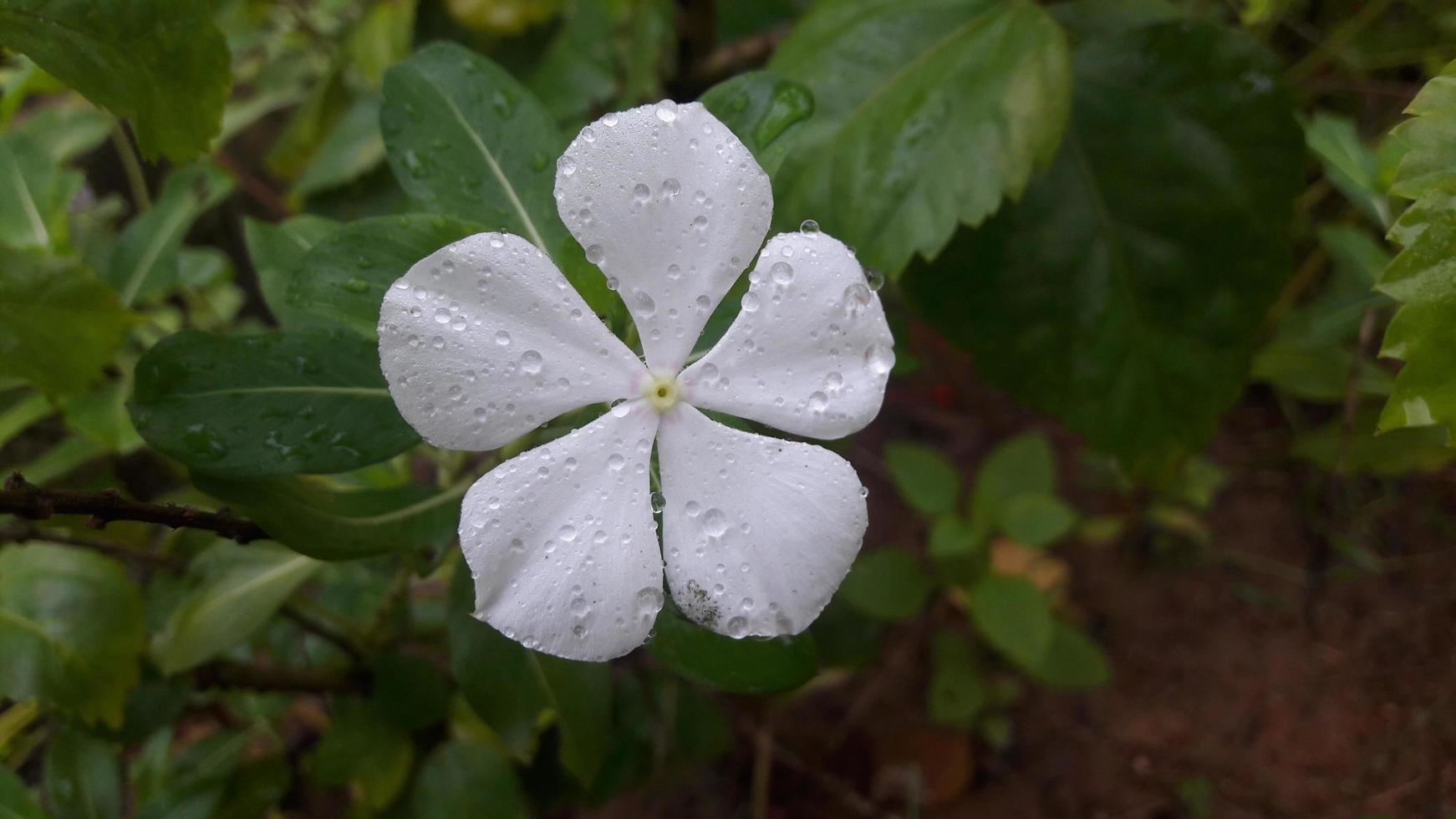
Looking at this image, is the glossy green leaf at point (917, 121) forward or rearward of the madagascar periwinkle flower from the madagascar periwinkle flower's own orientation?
rearward

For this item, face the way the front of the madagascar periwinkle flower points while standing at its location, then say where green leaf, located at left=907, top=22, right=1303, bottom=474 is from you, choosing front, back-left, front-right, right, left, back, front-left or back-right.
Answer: back-left

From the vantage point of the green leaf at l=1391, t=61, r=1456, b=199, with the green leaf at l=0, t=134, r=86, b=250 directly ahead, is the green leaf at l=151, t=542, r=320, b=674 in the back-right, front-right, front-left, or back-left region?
front-left

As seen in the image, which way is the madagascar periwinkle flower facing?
toward the camera

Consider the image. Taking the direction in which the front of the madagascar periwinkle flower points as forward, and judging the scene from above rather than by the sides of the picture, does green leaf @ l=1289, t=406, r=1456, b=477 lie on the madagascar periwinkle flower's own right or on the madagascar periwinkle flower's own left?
on the madagascar periwinkle flower's own left
